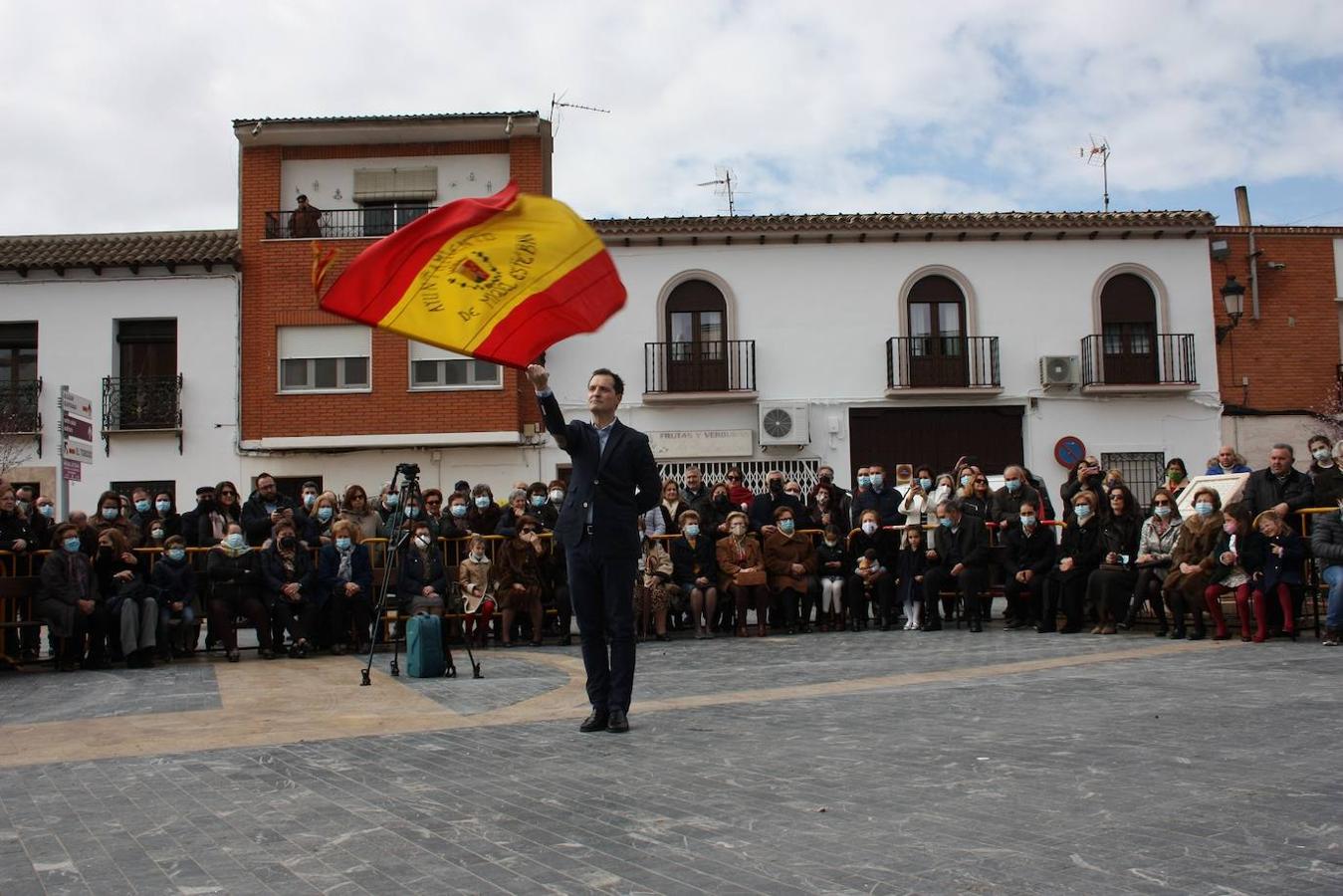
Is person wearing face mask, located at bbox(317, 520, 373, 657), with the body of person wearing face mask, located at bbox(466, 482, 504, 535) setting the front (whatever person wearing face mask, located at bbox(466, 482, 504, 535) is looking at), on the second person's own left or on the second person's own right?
on the second person's own right

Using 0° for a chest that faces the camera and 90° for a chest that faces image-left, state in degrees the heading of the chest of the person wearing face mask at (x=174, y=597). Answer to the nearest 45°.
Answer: approximately 0°

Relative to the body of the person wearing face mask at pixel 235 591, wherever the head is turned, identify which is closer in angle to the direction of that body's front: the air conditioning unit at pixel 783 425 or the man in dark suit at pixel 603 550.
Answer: the man in dark suit

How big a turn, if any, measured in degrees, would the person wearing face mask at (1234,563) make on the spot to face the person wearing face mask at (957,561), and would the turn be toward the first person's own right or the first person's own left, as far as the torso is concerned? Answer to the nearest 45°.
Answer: approximately 90° to the first person's own right

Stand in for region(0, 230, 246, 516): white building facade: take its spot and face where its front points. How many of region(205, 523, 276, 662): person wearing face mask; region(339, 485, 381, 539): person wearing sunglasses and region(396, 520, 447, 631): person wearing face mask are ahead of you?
3

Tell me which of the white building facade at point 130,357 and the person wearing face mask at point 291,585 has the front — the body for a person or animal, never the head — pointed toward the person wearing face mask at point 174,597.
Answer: the white building facade

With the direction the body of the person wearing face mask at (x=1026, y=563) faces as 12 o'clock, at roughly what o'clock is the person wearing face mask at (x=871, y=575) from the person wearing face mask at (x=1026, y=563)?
the person wearing face mask at (x=871, y=575) is roughly at 3 o'clock from the person wearing face mask at (x=1026, y=563).
